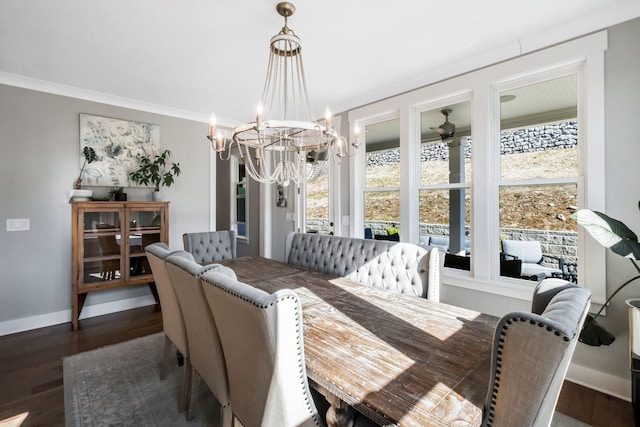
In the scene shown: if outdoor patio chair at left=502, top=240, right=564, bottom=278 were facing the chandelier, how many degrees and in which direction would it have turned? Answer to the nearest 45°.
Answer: approximately 90° to its right

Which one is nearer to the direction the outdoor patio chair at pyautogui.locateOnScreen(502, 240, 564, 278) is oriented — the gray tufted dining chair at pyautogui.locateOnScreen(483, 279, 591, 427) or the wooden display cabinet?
the gray tufted dining chair

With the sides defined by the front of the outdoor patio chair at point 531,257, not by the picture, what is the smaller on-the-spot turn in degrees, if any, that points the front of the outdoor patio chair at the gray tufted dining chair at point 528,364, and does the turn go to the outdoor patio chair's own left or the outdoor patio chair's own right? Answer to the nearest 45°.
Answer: approximately 45° to the outdoor patio chair's own right

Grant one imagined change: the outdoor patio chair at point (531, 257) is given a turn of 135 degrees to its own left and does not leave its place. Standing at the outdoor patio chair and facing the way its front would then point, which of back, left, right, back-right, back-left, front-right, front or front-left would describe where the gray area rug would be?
back-left

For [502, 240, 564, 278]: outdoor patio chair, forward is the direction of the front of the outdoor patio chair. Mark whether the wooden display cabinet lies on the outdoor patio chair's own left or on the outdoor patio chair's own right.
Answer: on the outdoor patio chair's own right

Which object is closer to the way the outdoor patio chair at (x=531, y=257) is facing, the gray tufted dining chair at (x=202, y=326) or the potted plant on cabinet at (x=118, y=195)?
the gray tufted dining chair

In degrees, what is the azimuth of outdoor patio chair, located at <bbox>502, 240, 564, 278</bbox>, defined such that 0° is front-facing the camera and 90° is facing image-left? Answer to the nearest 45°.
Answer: approximately 315°

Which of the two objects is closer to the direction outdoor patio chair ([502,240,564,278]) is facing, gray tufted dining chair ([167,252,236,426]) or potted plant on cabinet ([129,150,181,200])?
the gray tufted dining chair

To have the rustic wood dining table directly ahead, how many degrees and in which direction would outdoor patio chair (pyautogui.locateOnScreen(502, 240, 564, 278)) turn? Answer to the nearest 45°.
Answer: approximately 45° to its right

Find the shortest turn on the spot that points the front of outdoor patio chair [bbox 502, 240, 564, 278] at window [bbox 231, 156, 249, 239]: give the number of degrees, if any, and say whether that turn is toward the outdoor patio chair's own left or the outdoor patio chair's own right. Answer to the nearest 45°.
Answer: approximately 135° to the outdoor patio chair's own right
